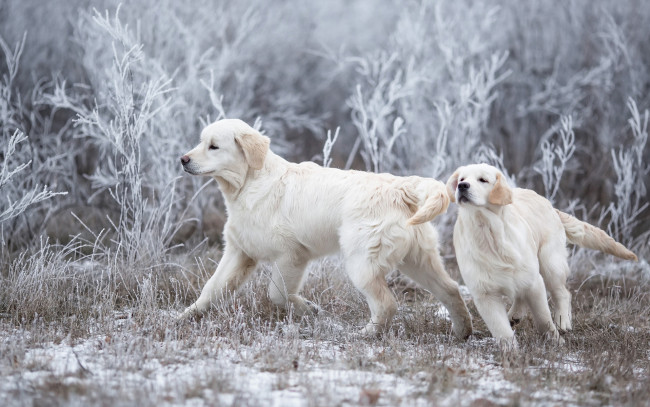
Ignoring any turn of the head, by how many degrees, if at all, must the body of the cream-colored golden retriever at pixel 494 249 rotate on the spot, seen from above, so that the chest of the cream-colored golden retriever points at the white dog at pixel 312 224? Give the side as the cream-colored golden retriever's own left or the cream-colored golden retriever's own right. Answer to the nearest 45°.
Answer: approximately 45° to the cream-colored golden retriever's own right

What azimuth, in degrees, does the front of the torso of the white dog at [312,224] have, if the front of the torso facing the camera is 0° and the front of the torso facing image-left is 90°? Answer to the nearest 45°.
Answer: approximately 90°

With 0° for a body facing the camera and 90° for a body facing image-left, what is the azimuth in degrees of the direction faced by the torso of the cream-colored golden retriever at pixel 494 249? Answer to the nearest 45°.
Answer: approximately 45°

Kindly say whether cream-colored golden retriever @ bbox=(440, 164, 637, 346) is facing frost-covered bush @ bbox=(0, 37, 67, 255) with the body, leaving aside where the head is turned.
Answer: no

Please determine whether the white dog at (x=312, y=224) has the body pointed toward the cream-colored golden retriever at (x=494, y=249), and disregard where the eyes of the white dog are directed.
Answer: no

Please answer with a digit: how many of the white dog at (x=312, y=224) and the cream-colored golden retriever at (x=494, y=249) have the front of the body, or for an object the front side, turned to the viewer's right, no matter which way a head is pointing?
0
